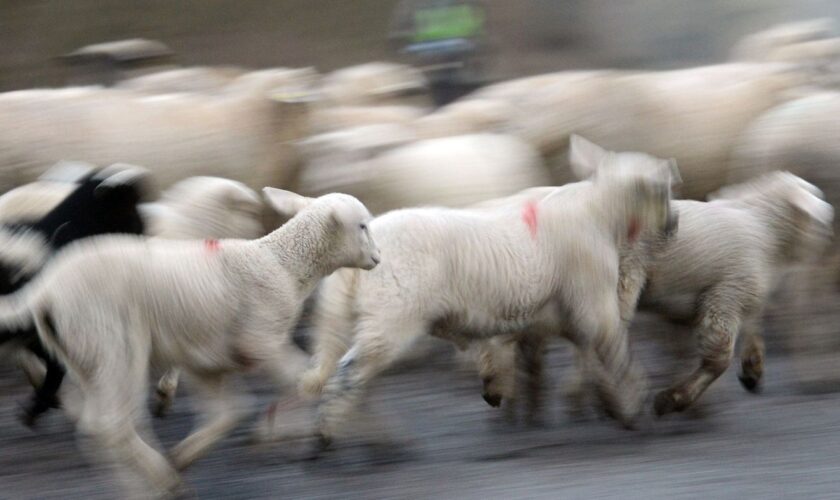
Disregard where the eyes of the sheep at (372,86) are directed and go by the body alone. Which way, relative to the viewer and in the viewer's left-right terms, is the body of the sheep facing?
facing to the right of the viewer

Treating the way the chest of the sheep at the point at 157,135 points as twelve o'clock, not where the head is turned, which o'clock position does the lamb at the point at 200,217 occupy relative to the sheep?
The lamb is roughly at 3 o'clock from the sheep.

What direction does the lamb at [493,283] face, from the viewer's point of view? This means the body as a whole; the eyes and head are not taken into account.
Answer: to the viewer's right

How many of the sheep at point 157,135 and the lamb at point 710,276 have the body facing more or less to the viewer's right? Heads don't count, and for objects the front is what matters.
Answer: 2

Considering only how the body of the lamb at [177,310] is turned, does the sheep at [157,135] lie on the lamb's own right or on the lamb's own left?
on the lamb's own left

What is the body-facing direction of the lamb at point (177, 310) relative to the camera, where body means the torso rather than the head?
to the viewer's right

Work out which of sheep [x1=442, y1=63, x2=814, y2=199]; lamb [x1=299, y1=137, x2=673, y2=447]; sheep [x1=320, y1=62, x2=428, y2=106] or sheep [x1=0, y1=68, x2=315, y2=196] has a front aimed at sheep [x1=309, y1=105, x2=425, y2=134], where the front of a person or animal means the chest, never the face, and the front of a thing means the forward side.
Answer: sheep [x1=0, y1=68, x2=315, y2=196]

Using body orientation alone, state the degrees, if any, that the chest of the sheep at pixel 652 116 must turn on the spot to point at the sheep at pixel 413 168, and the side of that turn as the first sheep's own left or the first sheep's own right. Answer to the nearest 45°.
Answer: approximately 135° to the first sheep's own right

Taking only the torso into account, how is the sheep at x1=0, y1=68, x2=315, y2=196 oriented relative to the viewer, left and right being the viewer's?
facing to the right of the viewer

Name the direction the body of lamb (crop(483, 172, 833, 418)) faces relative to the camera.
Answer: to the viewer's right

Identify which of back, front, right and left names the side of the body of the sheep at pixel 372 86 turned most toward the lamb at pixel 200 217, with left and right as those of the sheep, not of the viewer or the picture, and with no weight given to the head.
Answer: right

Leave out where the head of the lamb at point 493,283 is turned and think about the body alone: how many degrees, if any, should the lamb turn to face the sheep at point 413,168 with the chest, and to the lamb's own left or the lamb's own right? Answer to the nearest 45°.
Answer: approximately 90° to the lamb's own left

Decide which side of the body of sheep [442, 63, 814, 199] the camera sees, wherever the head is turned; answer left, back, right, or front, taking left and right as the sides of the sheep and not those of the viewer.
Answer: right
